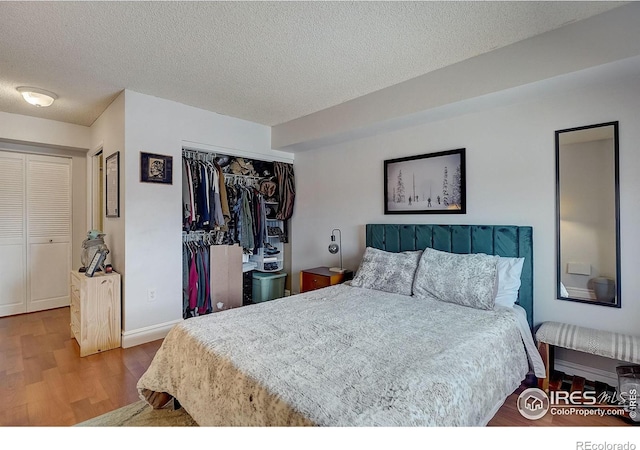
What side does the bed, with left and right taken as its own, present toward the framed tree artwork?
back

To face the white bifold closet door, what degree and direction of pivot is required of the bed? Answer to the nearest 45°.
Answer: approximately 90° to its right

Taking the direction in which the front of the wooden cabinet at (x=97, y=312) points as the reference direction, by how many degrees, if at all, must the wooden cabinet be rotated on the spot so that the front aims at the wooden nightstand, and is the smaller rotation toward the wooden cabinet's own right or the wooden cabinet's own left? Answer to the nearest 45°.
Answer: approximately 180°

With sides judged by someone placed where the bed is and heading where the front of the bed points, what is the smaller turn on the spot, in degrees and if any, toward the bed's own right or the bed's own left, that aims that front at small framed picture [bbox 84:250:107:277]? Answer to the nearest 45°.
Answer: approximately 90° to the bed's own right

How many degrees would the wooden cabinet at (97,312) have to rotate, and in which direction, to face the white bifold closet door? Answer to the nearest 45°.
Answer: approximately 90° to its right

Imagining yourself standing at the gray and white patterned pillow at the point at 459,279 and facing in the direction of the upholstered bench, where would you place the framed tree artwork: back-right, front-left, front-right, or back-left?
back-left

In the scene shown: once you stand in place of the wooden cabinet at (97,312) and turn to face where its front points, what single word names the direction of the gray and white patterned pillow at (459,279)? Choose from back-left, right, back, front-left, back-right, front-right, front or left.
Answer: back-left
